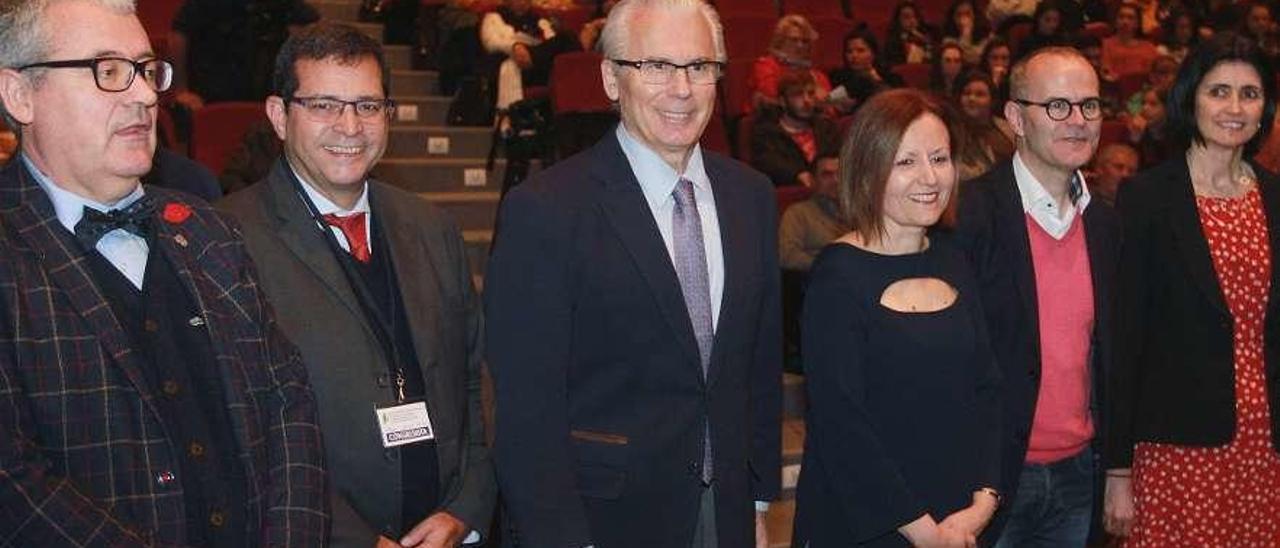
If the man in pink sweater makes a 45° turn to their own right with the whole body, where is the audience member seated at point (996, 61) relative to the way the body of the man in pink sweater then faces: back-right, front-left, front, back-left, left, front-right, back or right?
back

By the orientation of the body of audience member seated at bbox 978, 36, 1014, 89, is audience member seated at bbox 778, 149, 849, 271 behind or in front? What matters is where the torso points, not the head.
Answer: in front

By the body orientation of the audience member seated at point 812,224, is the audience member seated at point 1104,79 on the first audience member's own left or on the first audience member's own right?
on the first audience member's own left

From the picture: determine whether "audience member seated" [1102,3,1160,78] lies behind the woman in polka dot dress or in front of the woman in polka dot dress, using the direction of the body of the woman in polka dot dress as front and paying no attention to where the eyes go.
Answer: behind

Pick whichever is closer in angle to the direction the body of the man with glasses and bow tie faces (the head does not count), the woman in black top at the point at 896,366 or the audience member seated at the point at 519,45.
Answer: the woman in black top

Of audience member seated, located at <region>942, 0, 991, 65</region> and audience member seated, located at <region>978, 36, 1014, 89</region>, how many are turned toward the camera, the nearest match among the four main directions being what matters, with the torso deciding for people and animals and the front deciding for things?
2

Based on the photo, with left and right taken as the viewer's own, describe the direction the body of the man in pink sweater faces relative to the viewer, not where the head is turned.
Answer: facing the viewer and to the right of the viewer

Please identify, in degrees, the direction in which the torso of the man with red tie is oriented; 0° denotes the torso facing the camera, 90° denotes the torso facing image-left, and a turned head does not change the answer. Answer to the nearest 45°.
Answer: approximately 315°

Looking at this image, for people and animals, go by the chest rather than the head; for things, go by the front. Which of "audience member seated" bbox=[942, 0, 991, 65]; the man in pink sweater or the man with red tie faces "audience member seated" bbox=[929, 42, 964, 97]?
"audience member seated" bbox=[942, 0, 991, 65]

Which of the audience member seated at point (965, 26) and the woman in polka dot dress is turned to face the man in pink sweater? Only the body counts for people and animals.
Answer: the audience member seated

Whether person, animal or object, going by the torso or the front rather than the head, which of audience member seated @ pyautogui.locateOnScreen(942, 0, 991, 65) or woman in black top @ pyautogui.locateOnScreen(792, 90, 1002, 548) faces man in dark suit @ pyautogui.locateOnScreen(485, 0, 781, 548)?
the audience member seated

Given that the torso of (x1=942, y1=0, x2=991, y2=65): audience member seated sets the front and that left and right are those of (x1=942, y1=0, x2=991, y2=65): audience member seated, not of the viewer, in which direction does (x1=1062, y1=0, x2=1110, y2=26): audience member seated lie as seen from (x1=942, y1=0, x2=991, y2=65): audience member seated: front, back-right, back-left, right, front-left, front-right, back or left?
back-left

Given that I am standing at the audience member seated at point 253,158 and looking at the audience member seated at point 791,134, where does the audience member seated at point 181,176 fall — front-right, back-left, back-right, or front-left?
back-right

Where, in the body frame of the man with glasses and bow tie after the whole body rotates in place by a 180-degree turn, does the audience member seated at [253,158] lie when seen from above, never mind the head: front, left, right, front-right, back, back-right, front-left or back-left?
front-right

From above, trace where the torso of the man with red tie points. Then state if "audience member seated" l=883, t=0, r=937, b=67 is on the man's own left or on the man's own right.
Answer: on the man's own left
